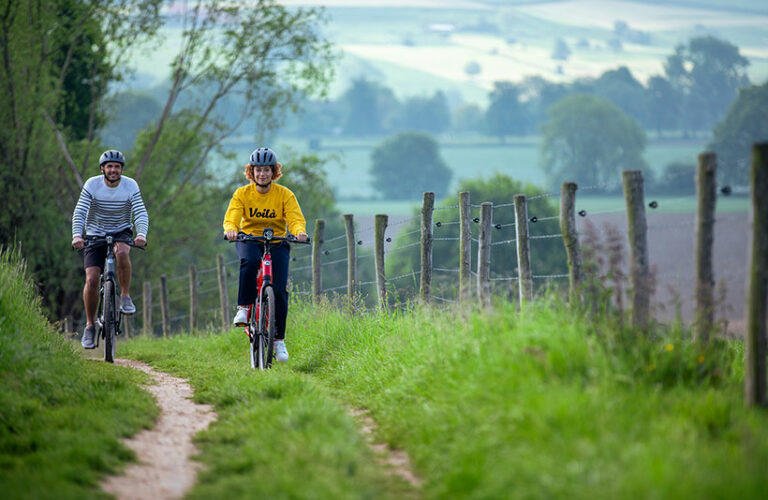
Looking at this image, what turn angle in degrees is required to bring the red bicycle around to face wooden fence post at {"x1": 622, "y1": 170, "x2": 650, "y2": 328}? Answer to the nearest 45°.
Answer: approximately 45° to its left

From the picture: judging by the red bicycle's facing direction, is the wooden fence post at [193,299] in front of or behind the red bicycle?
behind

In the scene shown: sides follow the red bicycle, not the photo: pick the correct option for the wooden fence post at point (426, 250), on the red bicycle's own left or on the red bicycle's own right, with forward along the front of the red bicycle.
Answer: on the red bicycle's own left

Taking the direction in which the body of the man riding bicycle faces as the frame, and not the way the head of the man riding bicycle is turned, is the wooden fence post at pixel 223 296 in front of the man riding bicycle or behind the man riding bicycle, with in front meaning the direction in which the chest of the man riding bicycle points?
behind

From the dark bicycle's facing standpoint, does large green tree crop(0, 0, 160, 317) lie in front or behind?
behind

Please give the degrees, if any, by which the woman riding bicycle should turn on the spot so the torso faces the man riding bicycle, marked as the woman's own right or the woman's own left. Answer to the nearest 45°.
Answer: approximately 135° to the woman's own right

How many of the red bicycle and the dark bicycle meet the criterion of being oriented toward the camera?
2

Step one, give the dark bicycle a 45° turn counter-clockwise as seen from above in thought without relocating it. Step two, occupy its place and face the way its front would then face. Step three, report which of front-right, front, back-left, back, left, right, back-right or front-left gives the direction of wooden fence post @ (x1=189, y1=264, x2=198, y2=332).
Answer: back-left

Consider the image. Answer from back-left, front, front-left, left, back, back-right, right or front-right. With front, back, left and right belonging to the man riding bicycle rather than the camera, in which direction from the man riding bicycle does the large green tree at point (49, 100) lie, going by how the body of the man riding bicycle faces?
back

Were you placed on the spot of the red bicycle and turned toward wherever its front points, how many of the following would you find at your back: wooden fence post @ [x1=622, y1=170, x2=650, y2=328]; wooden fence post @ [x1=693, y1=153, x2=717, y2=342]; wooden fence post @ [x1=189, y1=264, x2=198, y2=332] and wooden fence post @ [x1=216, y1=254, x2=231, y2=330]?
2

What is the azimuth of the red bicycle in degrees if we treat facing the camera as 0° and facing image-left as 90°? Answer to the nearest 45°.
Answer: approximately 0°

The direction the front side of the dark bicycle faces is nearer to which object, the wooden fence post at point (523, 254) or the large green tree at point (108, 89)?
the wooden fence post
